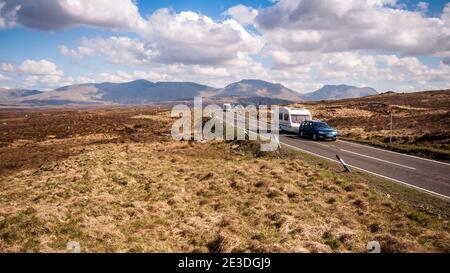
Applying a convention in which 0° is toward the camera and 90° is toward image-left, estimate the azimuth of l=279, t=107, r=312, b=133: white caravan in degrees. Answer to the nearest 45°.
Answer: approximately 315°

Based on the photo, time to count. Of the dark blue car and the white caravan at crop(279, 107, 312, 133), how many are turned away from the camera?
0

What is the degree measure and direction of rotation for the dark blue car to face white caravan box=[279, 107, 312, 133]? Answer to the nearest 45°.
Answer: approximately 180°

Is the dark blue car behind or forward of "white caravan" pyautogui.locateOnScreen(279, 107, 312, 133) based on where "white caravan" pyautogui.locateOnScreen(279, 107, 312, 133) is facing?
forward
